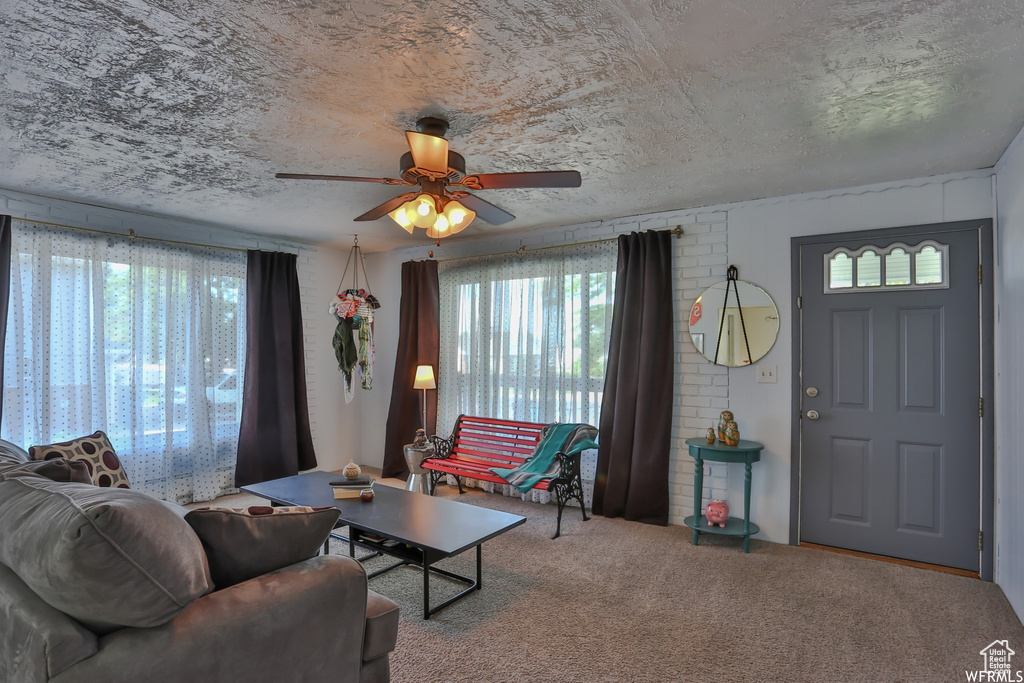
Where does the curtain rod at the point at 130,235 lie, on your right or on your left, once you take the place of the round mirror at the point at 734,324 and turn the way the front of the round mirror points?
on your right

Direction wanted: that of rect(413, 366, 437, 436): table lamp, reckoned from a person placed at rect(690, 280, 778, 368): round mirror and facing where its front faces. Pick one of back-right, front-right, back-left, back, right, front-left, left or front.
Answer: right

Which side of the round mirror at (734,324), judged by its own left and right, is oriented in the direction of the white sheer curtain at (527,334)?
right

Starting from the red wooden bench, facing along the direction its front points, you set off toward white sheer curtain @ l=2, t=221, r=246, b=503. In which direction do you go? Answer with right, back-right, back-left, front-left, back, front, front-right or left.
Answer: front-right

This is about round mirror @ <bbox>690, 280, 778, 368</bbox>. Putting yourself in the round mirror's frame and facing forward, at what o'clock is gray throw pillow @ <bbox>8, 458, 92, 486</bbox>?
The gray throw pillow is roughly at 1 o'clock from the round mirror.

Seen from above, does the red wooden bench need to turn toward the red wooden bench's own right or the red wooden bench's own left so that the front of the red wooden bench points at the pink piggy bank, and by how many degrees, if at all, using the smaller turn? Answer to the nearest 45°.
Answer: approximately 90° to the red wooden bench's own left

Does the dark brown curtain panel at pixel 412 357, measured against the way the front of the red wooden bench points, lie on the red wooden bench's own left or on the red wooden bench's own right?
on the red wooden bench's own right

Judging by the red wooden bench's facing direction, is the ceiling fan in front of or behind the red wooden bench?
in front

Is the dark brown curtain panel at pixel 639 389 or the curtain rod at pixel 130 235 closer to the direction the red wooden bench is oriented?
the curtain rod

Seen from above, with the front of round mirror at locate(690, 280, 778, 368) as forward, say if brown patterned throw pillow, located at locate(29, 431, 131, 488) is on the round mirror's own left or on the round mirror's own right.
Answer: on the round mirror's own right

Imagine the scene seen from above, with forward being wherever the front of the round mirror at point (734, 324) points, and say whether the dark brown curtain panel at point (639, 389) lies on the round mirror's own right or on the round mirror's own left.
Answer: on the round mirror's own right

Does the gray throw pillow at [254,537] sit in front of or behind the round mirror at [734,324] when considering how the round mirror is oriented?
in front

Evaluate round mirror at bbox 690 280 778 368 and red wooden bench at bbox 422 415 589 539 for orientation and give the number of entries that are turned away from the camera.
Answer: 0

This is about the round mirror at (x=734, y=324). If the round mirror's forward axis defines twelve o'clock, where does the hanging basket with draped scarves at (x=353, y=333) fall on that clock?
The hanging basket with draped scarves is roughly at 3 o'clock from the round mirror.

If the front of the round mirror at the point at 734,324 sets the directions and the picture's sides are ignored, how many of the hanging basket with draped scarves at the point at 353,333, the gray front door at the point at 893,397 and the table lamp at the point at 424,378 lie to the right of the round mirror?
2

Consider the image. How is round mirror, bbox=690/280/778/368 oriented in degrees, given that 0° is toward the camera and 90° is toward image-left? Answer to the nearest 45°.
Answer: approximately 0°
